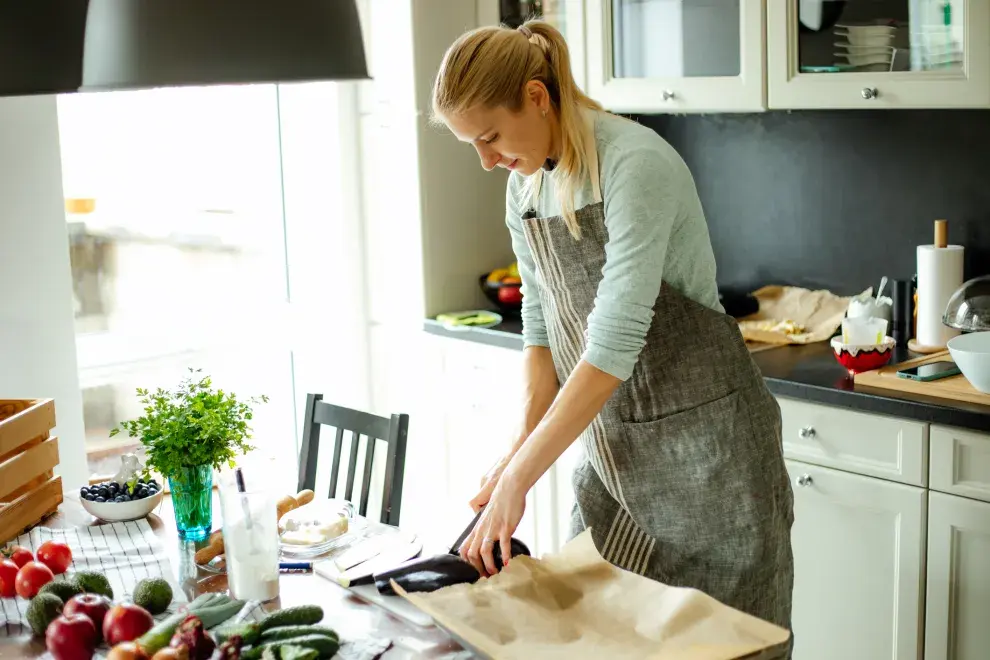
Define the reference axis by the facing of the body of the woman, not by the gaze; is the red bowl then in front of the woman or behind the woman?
behind

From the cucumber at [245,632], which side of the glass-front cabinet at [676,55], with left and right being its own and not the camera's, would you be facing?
front

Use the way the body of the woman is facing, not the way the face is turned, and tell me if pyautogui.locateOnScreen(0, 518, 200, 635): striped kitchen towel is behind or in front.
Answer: in front

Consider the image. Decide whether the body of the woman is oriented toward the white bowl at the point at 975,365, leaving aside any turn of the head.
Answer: no

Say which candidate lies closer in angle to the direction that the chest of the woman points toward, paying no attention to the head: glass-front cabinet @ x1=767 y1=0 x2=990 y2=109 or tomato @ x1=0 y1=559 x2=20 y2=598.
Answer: the tomato

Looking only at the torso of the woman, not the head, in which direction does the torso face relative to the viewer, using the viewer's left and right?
facing the viewer and to the left of the viewer

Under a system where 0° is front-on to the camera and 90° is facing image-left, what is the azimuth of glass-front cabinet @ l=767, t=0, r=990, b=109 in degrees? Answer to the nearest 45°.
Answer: approximately 0°

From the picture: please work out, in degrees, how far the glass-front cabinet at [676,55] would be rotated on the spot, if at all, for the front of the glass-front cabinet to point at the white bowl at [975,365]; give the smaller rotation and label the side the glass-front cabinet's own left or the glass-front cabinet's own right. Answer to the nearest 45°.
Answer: approximately 45° to the glass-front cabinet's own left

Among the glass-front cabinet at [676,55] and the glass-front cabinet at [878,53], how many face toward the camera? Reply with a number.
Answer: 2

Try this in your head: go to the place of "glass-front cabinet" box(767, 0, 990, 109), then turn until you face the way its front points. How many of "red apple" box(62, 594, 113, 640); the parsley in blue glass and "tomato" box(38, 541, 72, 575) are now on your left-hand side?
0

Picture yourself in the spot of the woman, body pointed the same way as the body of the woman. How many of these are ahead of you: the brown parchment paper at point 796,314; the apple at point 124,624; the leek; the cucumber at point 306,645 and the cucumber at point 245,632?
4

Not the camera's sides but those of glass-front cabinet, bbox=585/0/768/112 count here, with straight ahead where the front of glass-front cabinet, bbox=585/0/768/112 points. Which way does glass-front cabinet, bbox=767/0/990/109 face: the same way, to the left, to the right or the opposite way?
the same way

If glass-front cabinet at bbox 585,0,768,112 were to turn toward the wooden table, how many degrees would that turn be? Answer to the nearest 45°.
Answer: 0° — it already faces it

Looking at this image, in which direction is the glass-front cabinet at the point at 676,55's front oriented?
toward the camera

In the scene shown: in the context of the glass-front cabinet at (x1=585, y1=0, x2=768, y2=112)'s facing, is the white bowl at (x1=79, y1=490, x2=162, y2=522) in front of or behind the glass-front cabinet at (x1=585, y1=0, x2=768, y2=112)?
in front
